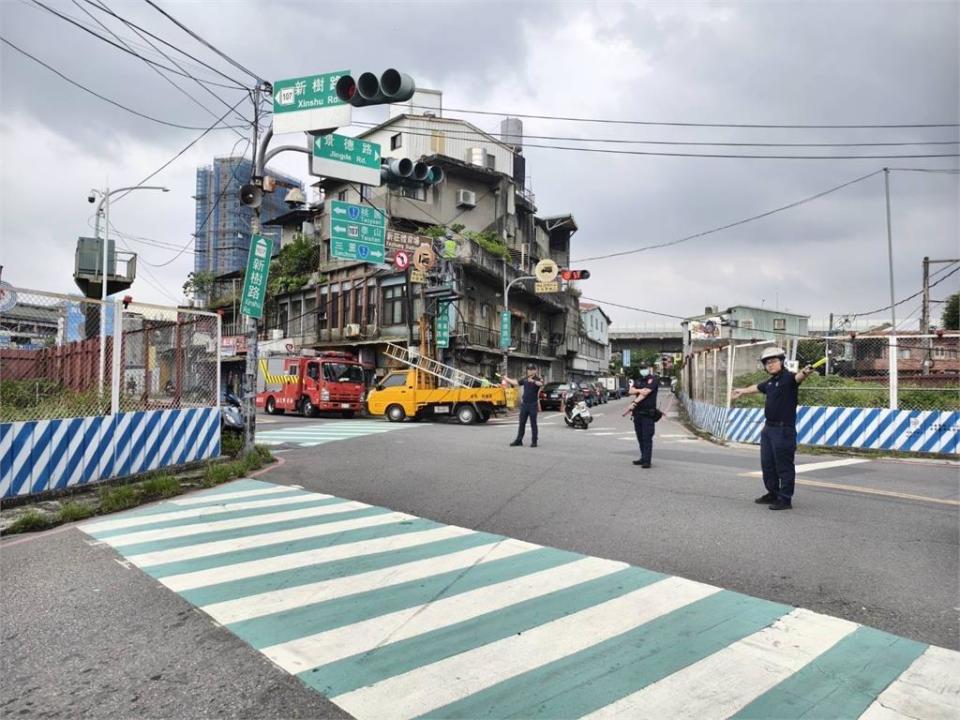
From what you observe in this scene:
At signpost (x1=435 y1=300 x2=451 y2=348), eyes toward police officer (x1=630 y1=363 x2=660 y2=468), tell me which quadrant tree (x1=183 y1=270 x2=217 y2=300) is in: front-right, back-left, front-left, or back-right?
back-right

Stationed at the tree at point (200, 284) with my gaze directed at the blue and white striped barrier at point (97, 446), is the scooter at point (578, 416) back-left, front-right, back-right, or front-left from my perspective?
front-left

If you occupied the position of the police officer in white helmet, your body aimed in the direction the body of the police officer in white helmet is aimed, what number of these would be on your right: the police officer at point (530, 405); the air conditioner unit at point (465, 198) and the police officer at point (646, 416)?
3

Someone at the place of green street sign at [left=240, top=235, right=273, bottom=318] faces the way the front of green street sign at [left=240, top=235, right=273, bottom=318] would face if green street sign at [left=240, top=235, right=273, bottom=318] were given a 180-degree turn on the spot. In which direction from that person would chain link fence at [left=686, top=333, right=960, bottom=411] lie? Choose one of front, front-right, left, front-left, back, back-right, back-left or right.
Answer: right

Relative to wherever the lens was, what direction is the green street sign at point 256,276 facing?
facing the viewer

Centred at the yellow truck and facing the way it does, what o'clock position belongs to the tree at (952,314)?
The tree is roughly at 5 o'clock from the yellow truck.

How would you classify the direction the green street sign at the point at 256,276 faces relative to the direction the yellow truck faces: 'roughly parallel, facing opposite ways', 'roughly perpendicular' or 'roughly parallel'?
roughly perpendicular

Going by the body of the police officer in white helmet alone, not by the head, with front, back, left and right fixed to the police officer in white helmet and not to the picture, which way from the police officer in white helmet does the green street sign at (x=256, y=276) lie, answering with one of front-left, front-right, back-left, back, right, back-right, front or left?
front-right

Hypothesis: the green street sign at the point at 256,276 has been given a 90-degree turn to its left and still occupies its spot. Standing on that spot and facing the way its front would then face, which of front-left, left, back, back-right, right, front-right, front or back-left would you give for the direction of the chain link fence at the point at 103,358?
back

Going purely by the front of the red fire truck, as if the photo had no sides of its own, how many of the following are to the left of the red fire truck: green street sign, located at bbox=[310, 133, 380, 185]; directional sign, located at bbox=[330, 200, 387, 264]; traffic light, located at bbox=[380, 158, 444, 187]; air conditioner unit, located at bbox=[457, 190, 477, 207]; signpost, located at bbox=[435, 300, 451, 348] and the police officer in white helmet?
2

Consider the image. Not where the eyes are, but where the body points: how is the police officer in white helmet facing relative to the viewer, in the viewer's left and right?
facing the viewer and to the left of the viewer

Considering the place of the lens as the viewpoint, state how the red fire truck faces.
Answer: facing the viewer and to the right of the viewer

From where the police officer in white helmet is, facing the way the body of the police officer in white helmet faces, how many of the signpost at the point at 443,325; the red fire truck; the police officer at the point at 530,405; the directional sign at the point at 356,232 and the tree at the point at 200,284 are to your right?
5

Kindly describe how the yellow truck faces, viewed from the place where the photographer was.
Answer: facing to the left of the viewer
